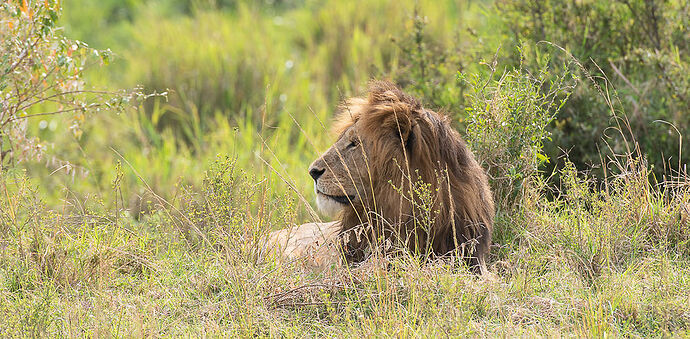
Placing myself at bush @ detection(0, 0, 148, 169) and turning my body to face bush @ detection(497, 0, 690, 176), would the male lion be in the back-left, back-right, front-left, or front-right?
front-right

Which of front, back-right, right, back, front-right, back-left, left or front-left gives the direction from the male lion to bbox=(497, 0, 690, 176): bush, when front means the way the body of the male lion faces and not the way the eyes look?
back-right

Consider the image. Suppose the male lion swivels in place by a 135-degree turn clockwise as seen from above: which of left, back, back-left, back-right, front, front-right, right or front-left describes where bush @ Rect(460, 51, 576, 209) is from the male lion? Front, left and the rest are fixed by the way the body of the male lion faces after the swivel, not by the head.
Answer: front

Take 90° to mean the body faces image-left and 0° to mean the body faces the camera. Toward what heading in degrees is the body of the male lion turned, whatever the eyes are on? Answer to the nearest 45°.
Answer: approximately 90°

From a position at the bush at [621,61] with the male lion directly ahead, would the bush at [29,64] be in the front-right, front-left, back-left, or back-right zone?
front-right

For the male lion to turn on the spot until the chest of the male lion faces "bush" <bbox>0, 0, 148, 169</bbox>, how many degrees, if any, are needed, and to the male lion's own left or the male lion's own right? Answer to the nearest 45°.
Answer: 0° — it already faces it
